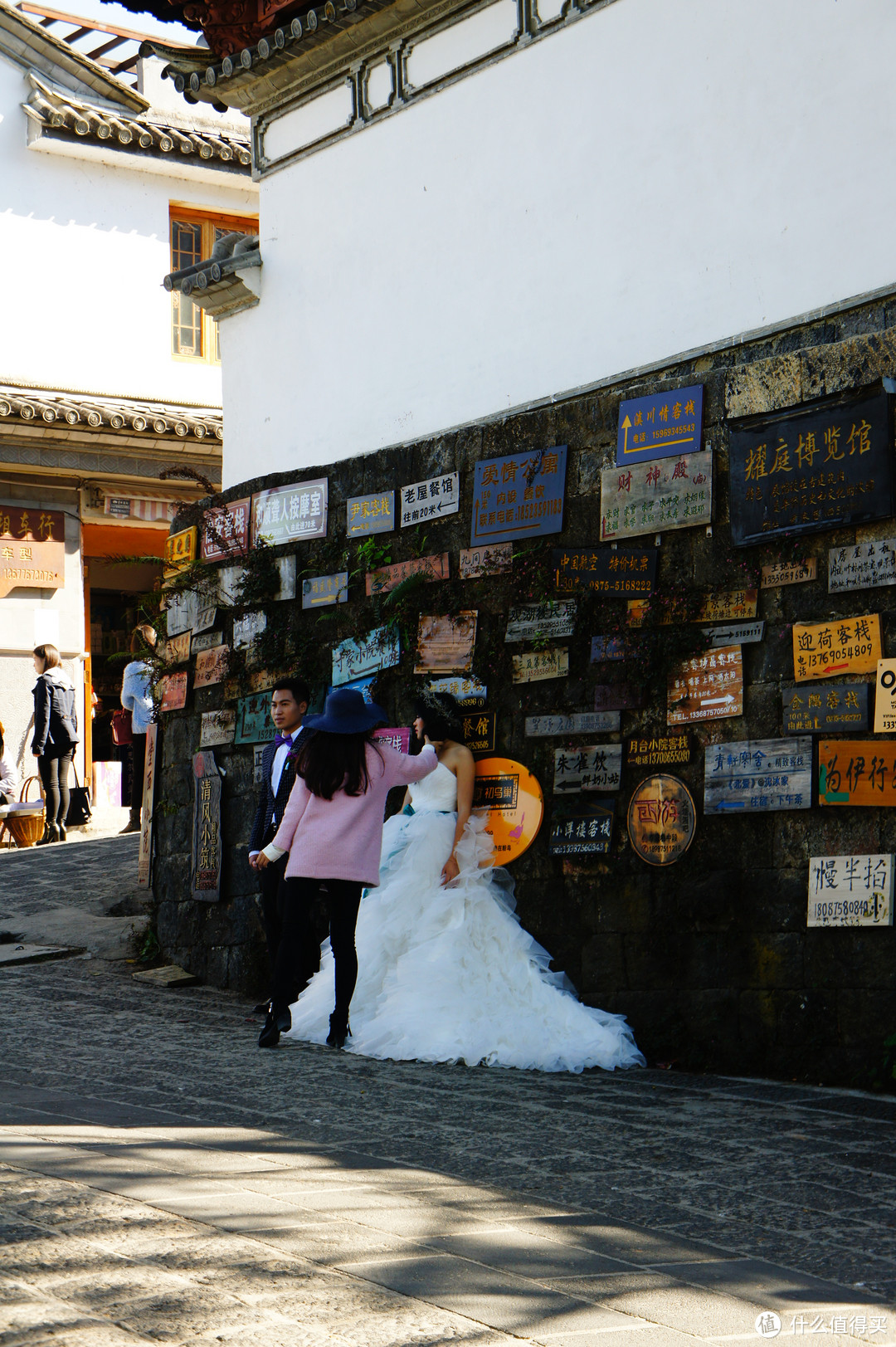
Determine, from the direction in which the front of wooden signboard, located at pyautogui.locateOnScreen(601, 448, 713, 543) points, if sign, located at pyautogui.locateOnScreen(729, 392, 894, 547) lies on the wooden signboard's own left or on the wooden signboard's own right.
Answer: on the wooden signboard's own left

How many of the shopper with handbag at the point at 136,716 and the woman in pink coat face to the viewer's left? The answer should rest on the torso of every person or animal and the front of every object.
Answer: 1

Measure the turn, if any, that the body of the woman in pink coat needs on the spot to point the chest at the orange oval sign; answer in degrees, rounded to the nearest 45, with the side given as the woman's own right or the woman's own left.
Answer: approximately 45° to the woman's own right

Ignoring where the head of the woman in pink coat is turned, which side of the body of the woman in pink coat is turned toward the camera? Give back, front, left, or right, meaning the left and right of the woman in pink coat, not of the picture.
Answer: back

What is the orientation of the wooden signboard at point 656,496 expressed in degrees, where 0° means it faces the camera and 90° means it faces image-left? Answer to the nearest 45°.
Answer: approximately 45°

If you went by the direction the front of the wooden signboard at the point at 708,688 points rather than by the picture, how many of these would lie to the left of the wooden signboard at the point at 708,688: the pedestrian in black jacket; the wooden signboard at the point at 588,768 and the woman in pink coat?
0

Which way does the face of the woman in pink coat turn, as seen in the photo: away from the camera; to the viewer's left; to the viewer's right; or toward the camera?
away from the camera

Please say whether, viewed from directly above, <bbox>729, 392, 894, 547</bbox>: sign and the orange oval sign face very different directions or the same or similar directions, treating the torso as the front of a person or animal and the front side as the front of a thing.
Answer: same or similar directions

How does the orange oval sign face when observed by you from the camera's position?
facing the viewer and to the left of the viewer

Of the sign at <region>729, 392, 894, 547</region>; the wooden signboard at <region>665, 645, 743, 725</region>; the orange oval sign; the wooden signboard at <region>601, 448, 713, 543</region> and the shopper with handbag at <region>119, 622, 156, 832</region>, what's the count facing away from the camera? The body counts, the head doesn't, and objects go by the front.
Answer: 1

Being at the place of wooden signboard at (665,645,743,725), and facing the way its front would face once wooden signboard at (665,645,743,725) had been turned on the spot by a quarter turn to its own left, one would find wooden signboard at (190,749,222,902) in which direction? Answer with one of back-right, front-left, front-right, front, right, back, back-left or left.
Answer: back
